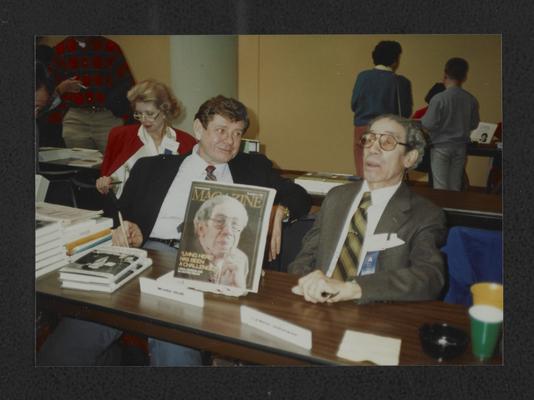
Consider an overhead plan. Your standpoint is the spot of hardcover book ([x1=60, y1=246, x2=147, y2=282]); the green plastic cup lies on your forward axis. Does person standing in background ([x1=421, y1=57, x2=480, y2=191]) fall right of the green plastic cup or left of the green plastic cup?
left

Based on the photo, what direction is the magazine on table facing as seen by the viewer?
toward the camera

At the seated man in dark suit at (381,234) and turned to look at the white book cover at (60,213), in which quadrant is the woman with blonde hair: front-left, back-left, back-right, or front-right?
front-right

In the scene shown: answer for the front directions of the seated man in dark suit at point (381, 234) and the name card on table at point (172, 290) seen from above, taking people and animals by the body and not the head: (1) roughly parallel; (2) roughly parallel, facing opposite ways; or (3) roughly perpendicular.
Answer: roughly parallel

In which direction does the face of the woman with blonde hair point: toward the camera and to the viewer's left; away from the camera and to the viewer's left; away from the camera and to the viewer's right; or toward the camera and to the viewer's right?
toward the camera and to the viewer's left

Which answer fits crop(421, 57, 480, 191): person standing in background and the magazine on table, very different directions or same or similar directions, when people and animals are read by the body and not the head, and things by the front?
very different directions

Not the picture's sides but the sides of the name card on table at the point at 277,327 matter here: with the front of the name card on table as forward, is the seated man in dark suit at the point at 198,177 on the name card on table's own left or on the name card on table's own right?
on the name card on table's own right

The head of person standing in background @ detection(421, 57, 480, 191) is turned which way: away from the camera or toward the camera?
away from the camera

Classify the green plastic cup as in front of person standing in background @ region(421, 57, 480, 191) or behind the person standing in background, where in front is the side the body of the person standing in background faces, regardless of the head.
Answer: behind

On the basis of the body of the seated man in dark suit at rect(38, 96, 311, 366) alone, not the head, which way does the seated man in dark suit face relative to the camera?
toward the camera

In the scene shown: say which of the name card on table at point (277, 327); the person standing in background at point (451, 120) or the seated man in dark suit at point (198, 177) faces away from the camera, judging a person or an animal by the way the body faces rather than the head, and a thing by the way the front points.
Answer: the person standing in background

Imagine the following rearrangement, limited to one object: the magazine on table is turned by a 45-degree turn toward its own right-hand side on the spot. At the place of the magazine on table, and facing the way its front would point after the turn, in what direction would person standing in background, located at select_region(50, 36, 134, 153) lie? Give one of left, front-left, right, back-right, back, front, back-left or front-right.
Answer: right

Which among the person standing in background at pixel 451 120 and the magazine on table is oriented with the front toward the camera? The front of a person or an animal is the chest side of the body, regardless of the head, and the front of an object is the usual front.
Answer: the magazine on table

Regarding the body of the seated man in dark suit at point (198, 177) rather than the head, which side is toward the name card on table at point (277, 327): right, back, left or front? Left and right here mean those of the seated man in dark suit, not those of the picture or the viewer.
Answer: front

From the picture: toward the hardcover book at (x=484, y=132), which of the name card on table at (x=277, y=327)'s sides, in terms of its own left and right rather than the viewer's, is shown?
back

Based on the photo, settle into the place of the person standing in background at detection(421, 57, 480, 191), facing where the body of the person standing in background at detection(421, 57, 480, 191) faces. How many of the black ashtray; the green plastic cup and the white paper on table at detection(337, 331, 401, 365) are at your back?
3

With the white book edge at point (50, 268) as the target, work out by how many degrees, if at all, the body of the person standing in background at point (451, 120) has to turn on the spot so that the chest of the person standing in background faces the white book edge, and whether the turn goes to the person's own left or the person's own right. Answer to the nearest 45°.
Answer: approximately 135° to the person's own left

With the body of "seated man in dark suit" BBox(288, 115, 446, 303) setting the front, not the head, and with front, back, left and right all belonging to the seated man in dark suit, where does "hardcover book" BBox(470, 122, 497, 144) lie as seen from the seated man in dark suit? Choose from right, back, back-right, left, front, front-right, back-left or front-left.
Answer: back

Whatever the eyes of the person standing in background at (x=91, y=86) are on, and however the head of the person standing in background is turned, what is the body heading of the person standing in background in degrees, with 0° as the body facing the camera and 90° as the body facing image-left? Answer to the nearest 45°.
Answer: approximately 0°

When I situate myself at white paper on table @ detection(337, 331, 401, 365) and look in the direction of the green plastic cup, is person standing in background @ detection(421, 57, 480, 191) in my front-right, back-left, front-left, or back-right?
front-left

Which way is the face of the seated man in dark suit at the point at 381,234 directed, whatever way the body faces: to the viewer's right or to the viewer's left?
to the viewer's left
